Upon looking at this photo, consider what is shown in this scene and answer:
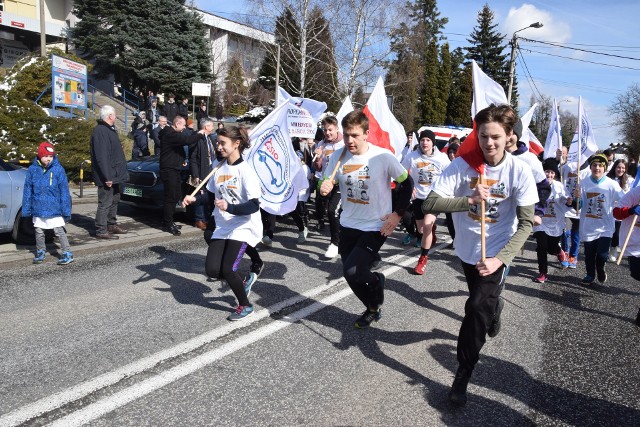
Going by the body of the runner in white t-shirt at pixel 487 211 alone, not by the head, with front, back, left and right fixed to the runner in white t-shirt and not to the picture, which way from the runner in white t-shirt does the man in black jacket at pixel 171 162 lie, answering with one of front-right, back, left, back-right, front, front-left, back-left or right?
back-right

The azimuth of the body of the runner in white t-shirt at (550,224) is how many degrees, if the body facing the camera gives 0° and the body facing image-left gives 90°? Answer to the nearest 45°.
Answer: approximately 45°

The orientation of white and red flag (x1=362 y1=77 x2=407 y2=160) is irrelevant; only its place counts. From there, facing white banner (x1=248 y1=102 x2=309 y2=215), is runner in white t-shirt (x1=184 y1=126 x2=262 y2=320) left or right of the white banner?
left
